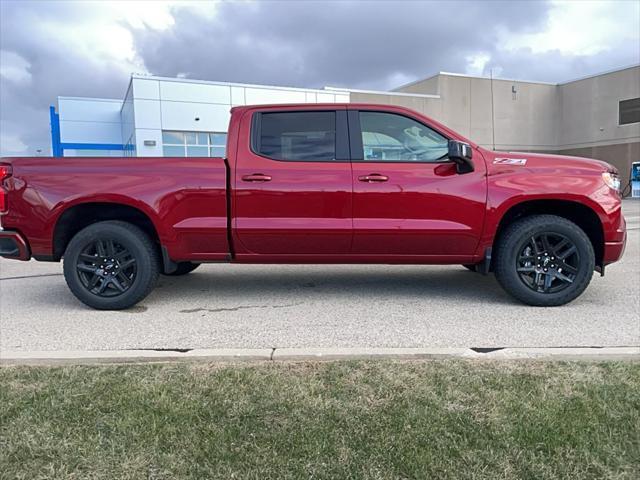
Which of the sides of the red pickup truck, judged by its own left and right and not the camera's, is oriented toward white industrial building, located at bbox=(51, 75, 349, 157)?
left

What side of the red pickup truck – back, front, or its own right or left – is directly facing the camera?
right
